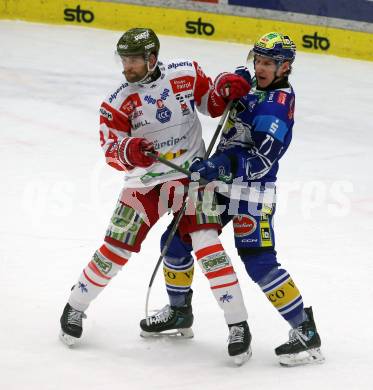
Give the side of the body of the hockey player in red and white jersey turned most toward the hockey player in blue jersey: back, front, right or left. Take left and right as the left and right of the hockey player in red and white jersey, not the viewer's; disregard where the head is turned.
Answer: left

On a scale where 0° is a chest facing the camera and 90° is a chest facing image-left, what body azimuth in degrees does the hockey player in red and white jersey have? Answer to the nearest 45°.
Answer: approximately 0°
